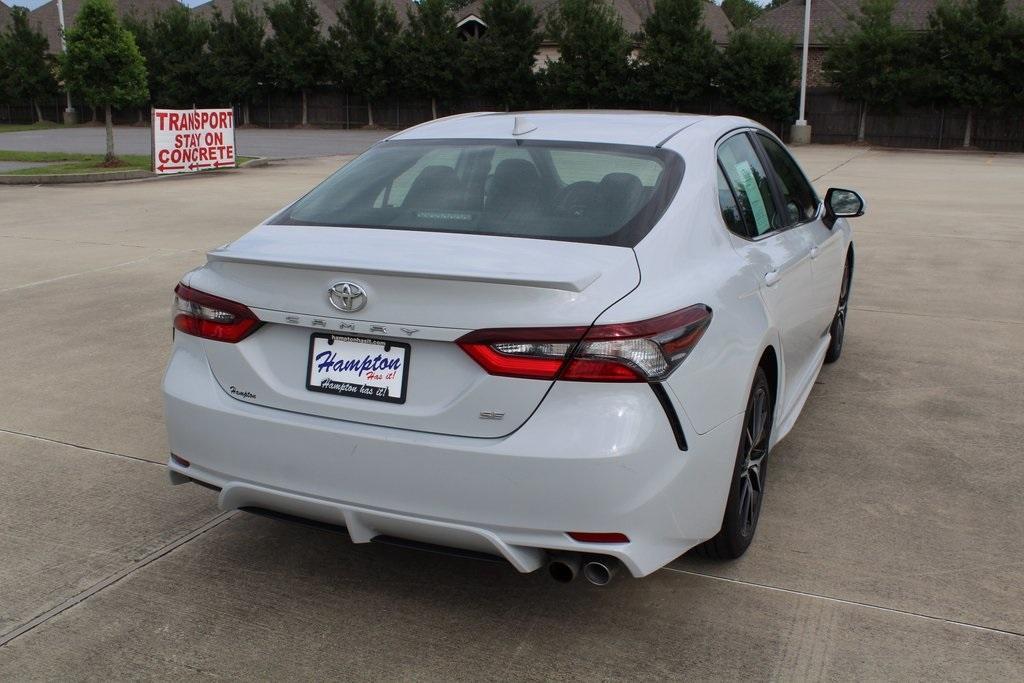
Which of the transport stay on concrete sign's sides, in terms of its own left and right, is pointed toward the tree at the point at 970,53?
left

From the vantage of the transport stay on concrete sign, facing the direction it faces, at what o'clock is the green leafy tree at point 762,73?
The green leafy tree is roughly at 8 o'clock from the transport stay on concrete sign.

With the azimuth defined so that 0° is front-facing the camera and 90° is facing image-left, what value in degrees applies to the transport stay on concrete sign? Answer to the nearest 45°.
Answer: approximately 0°

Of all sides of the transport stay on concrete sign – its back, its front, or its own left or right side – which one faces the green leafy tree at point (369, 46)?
back

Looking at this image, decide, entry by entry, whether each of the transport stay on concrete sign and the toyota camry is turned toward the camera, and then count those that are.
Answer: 1

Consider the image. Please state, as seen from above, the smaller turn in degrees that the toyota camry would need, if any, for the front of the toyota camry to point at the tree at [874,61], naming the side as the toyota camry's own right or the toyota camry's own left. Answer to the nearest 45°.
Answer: approximately 45° to the toyota camry's own left

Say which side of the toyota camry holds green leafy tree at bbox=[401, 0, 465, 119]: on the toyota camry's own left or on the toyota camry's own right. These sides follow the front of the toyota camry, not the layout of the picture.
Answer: on the toyota camry's own left

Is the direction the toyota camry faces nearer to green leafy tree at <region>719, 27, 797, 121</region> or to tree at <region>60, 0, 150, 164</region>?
the green leafy tree

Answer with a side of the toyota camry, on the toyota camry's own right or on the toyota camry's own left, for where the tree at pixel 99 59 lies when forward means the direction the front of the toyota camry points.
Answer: on the toyota camry's own left

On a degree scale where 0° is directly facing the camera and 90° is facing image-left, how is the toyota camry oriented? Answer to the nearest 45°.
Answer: approximately 225°
